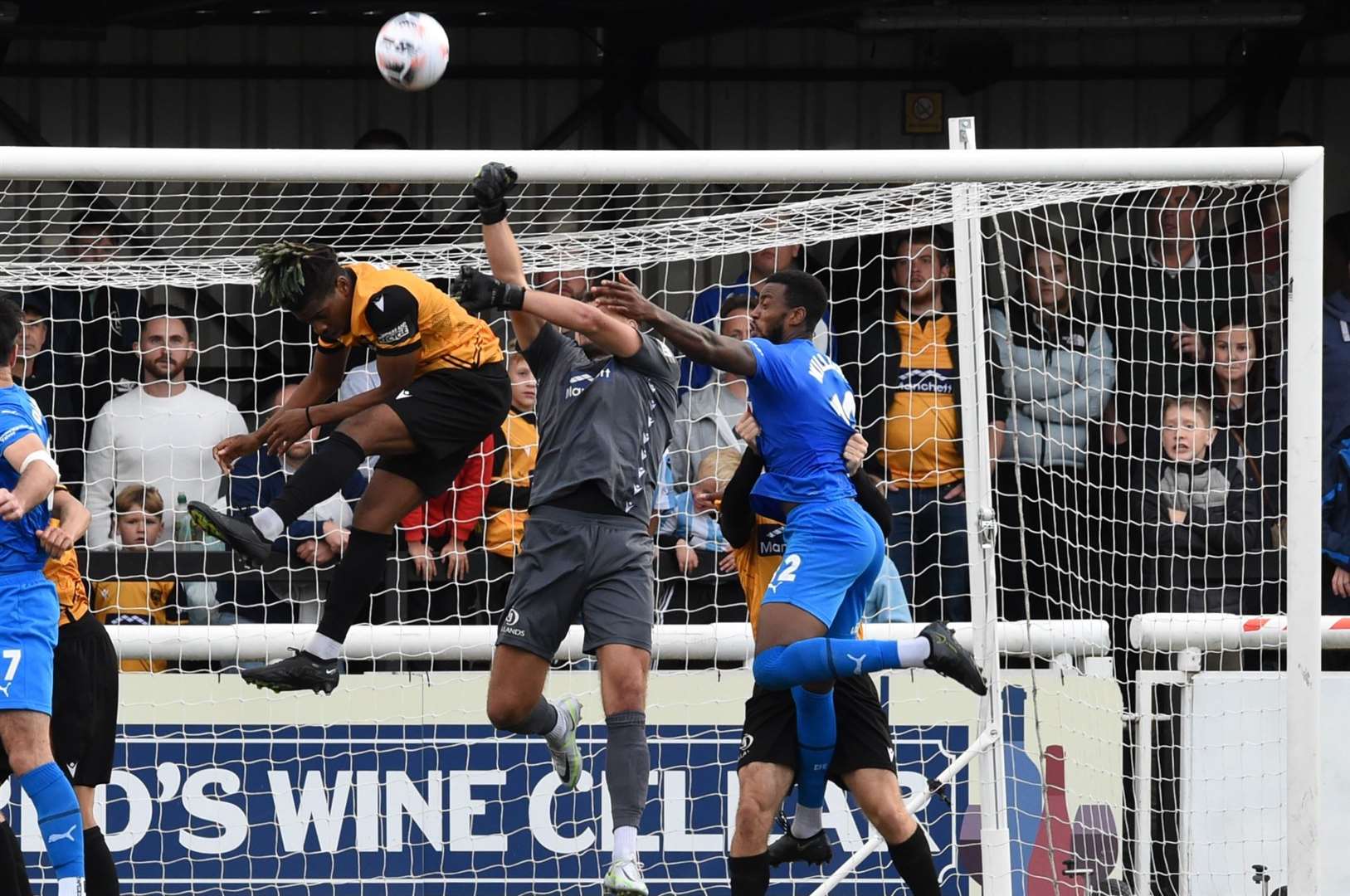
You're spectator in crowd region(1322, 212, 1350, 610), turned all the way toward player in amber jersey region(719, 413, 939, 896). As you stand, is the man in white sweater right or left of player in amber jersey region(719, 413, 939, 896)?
right

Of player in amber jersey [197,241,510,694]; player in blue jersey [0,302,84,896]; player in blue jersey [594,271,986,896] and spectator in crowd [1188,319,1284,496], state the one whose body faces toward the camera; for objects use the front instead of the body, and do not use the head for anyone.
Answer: the spectator in crowd

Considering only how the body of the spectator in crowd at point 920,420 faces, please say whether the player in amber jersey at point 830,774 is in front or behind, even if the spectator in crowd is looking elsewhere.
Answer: in front

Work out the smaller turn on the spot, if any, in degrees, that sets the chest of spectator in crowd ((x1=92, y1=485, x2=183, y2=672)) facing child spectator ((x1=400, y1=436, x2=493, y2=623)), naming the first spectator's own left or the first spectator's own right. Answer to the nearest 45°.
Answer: approximately 90° to the first spectator's own left

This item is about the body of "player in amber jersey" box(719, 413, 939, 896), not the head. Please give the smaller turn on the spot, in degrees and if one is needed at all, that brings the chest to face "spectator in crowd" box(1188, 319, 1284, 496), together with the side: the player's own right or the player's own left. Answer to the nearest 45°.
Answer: approximately 135° to the player's own left

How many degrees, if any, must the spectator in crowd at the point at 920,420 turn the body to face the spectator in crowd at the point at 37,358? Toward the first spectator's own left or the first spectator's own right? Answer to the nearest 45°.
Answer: approximately 90° to the first spectator's own right

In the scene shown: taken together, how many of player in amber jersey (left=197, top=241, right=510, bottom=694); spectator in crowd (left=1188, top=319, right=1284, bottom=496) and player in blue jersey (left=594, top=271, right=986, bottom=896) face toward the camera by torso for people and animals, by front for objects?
1

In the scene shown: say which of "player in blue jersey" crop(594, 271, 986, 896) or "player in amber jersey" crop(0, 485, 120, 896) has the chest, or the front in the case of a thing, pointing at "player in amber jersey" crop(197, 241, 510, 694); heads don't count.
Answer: the player in blue jersey
